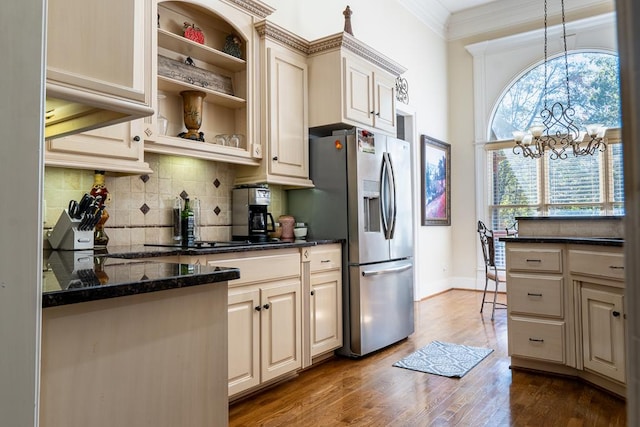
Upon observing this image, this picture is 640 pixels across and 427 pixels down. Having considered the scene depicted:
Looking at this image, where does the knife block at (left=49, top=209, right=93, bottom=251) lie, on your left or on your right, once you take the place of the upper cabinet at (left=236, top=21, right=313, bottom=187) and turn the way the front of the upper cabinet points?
on your right

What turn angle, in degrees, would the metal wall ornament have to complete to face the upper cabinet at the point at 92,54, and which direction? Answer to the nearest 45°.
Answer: approximately 45° to its right

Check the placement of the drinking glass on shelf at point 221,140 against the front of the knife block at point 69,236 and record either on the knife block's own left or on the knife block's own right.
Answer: on the knife block's own left

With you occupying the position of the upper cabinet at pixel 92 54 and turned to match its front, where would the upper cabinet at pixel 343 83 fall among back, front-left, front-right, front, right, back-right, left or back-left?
left

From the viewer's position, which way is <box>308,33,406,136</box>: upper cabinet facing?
facing the viewer and to the right of the viewer

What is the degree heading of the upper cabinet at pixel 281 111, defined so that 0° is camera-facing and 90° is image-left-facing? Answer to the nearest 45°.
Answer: approximately 315°

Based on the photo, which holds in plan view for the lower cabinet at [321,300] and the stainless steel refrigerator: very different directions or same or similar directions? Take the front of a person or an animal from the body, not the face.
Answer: same or similar directions

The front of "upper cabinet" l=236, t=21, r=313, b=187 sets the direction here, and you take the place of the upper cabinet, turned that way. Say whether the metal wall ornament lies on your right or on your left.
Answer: on your left

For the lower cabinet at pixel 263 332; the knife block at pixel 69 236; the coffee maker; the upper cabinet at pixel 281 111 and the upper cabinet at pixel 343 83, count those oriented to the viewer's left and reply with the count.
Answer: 0

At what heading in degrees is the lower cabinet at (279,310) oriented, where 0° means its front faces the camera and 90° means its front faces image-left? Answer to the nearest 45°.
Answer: approximately 315°
